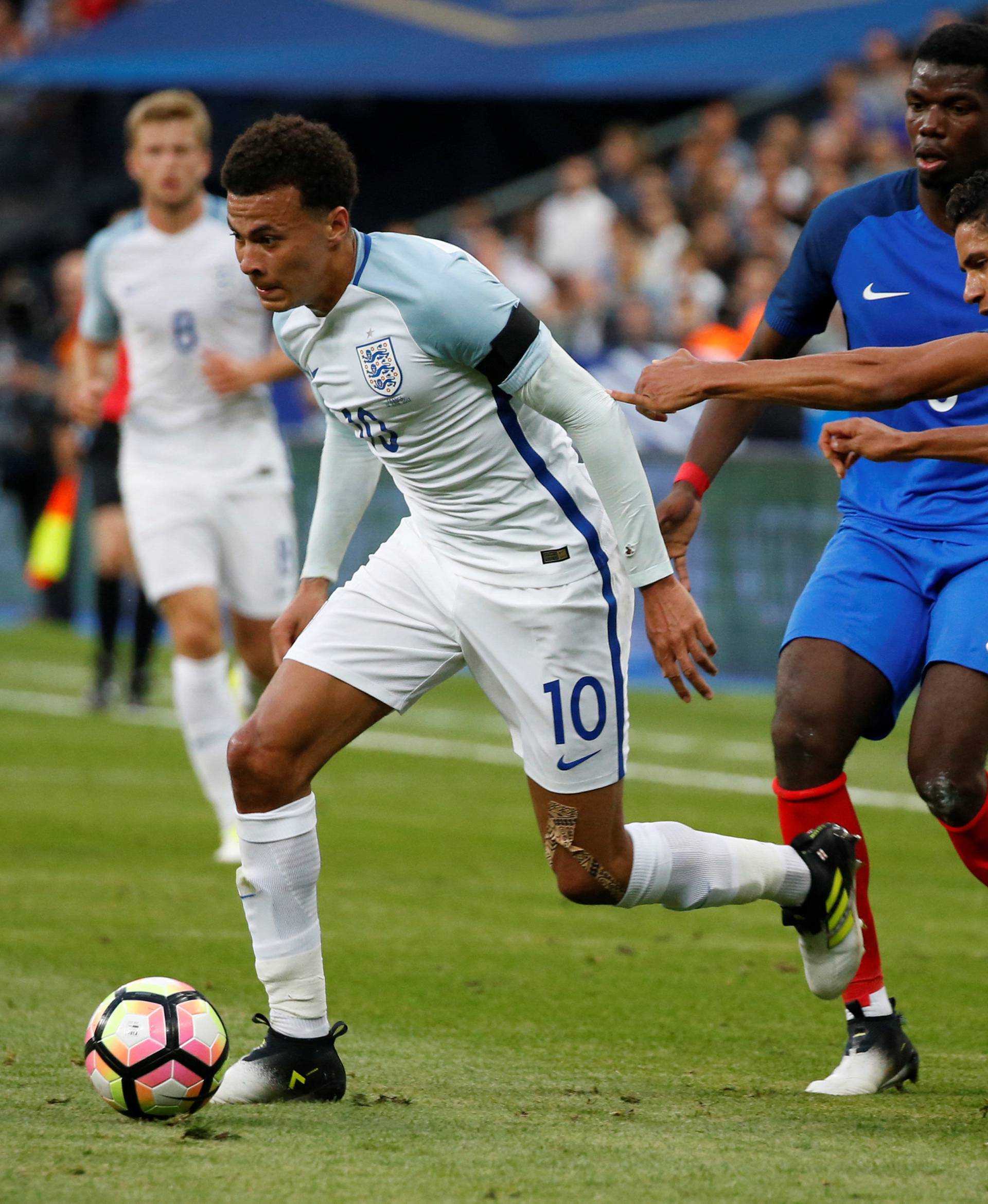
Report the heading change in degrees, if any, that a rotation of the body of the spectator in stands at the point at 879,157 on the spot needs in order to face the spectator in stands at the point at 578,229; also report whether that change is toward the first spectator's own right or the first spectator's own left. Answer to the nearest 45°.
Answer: approximately 135° to the first spectator's own right

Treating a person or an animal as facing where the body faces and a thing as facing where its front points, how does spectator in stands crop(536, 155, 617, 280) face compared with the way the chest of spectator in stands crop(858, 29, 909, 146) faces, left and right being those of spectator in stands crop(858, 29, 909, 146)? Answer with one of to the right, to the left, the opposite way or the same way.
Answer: the same way

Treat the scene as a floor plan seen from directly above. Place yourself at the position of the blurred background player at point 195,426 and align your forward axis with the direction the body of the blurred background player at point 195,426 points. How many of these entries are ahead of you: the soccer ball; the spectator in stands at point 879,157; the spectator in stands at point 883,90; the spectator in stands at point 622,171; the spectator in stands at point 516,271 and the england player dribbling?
2

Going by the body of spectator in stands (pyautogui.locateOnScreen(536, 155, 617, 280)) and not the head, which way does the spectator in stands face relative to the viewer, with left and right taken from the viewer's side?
facing the viewer

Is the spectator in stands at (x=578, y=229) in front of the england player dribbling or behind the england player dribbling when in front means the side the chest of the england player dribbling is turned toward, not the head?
behind

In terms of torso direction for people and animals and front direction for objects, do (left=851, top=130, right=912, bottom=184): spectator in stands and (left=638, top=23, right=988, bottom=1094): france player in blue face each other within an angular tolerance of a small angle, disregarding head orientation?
no

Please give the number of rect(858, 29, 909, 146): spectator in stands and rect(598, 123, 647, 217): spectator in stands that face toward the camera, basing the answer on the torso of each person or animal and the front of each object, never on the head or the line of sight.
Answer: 2

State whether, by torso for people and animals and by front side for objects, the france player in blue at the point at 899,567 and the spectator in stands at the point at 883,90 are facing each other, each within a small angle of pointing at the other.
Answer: no

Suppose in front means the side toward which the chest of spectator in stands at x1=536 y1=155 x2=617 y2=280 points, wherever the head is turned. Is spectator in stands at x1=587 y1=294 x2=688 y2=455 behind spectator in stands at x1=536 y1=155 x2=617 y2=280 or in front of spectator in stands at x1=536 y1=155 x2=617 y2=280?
in front

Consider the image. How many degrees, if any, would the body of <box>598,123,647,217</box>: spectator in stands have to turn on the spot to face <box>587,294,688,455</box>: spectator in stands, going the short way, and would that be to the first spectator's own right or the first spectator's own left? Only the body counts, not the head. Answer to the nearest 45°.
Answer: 0° — they already face them

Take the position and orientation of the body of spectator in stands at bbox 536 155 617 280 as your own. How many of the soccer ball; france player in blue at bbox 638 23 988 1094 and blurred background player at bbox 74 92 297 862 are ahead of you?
3

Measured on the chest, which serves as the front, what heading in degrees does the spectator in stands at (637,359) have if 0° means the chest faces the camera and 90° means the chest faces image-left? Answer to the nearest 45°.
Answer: approximately 0°

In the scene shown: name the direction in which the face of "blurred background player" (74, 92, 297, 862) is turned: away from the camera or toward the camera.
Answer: toward the camera

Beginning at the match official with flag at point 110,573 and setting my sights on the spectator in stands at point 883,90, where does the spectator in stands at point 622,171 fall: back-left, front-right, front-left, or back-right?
front-left

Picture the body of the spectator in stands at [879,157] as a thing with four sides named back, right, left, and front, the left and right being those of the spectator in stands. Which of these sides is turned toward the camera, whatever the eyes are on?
front

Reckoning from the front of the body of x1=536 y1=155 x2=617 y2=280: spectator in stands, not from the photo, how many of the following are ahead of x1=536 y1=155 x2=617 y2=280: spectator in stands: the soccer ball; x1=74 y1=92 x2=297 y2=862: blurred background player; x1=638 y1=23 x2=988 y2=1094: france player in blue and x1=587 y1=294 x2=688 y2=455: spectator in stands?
4

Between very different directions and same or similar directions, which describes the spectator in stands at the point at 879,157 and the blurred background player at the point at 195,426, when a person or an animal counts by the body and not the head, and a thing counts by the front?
same or similar directions

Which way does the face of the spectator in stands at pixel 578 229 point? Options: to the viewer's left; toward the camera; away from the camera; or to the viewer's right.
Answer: toward the camera
